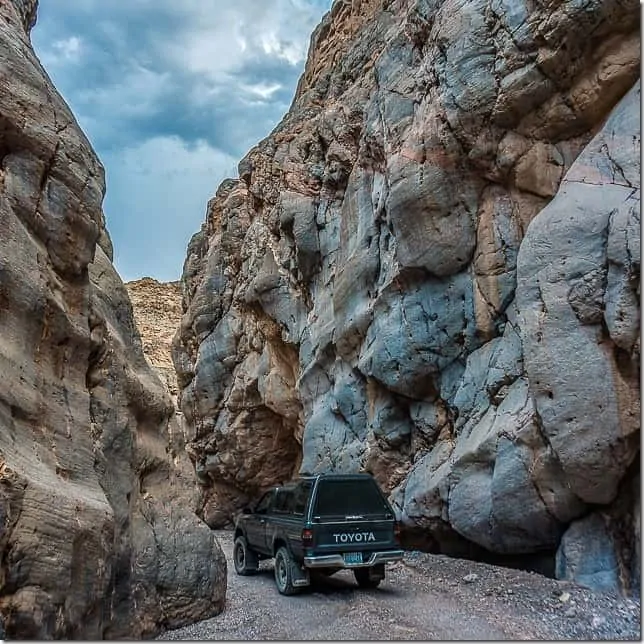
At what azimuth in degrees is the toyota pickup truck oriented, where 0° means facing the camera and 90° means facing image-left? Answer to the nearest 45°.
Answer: approximately 135°
